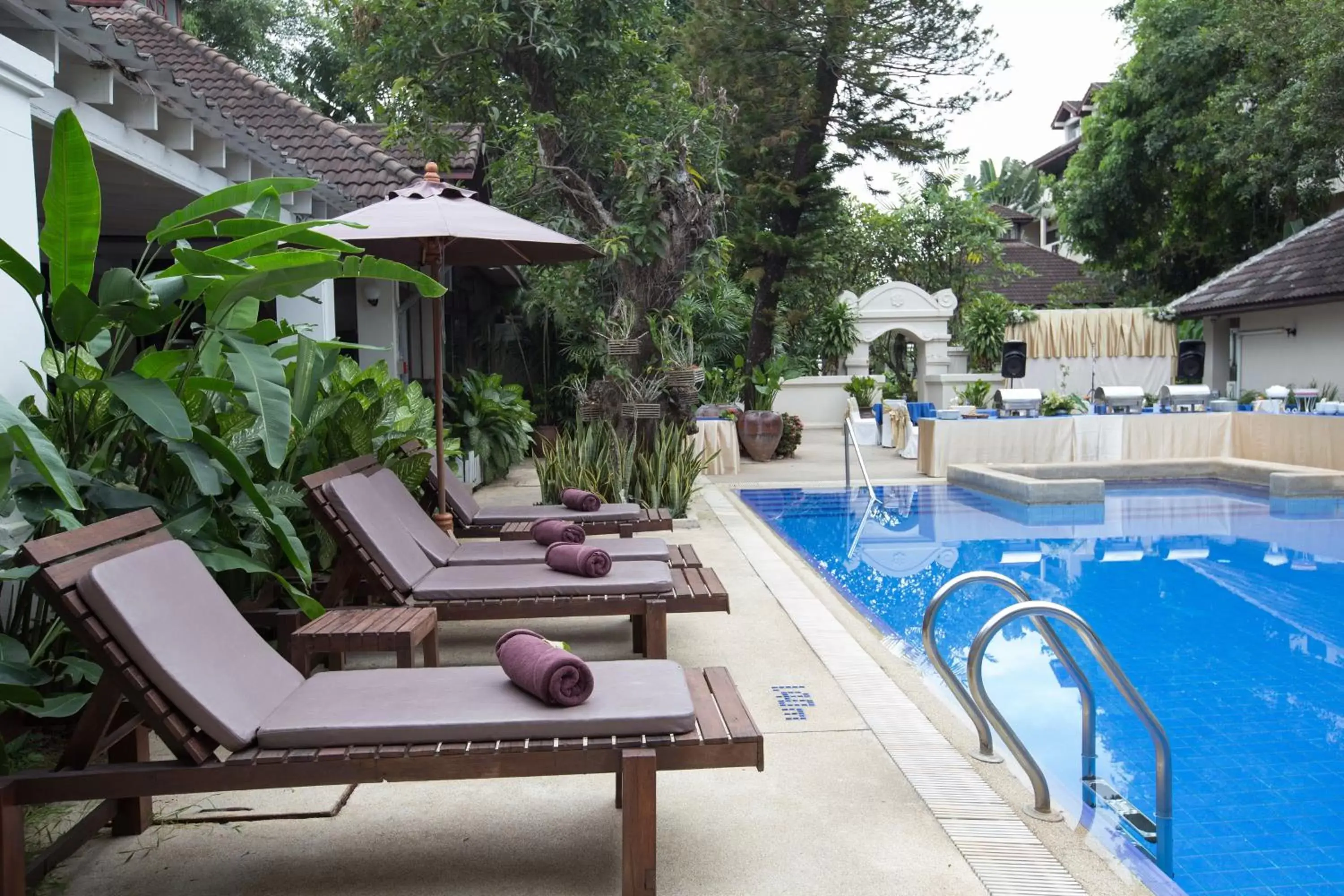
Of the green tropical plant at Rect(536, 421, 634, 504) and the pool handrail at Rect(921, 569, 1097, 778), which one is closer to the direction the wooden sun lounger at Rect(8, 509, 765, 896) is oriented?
the pool handrail

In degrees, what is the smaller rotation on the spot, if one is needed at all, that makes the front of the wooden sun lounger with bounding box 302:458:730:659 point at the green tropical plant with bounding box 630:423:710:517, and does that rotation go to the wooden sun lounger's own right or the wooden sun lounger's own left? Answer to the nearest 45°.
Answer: approximately 90° to the wooden sun lounger's own left

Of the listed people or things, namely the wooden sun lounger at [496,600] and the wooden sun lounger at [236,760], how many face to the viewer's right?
2

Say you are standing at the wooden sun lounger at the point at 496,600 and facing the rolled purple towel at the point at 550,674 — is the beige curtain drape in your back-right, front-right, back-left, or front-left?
back-left

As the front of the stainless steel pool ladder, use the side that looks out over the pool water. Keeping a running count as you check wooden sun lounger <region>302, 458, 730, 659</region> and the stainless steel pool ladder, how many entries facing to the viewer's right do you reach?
2

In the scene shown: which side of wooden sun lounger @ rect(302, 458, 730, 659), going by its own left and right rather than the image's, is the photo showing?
right

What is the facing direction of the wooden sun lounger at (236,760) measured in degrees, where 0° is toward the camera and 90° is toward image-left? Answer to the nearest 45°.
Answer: approximately 270°

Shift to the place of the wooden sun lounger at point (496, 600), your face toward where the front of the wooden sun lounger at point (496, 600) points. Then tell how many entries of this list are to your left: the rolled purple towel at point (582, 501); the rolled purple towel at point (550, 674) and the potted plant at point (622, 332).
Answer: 2

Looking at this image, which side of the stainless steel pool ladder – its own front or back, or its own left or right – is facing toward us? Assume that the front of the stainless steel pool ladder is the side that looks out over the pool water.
right
